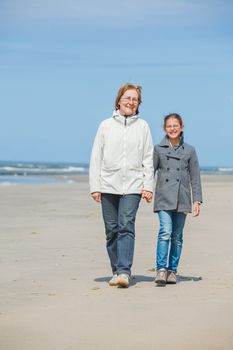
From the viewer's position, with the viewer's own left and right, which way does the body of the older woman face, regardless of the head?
facing the viewer

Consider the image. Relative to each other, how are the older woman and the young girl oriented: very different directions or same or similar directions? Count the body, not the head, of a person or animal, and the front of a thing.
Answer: same or similar directions

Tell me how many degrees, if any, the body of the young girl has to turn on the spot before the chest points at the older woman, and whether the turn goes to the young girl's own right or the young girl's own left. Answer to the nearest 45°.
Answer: approximately 45° to the young girl's own right

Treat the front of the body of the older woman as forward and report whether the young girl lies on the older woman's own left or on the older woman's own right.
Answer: on the older woman's own left

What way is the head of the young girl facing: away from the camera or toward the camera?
toward the camera

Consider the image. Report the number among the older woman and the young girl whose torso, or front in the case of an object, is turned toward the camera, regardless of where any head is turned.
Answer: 2

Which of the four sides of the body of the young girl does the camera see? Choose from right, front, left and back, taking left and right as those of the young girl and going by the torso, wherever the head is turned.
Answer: front

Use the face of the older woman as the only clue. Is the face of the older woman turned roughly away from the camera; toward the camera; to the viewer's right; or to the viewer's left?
toward the camera
